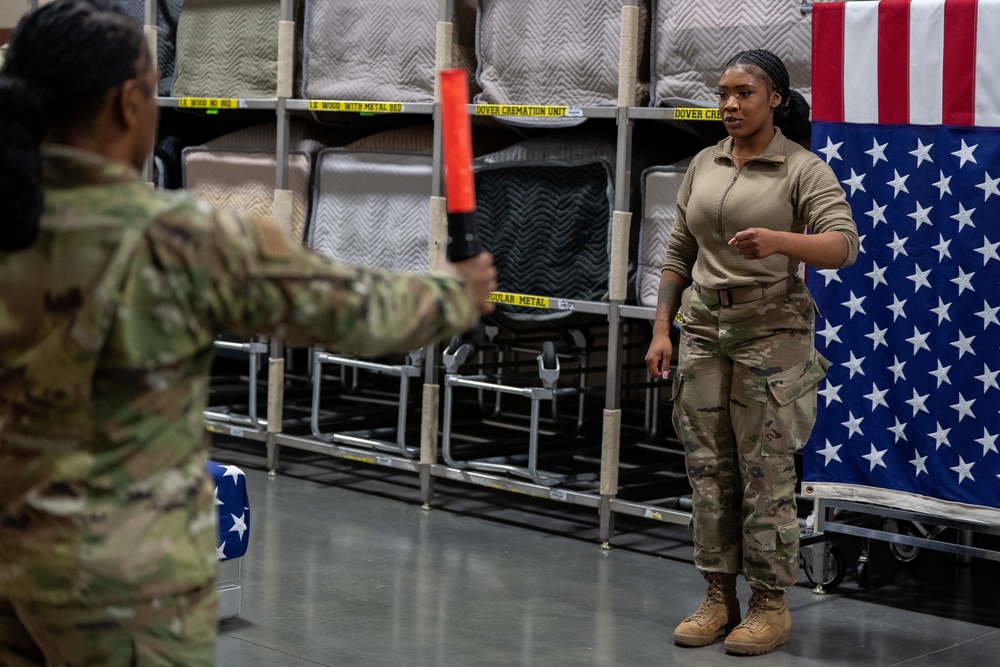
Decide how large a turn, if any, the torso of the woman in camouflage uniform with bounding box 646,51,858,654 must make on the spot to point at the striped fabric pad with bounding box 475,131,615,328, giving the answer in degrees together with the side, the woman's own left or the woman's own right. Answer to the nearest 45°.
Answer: approximately 90° to the woman's own right

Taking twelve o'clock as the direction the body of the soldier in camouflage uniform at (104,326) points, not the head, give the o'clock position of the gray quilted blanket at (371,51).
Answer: The gray quilted blanket is roughly at 11 o'clock from the soldier in camouflage uniform.

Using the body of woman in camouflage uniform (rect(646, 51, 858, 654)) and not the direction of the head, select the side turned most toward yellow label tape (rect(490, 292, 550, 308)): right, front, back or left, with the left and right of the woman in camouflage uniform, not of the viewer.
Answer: right

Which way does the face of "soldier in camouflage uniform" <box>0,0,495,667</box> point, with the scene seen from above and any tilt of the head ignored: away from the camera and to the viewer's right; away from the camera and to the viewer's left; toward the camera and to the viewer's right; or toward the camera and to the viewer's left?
away from the camera and to the viewer's right

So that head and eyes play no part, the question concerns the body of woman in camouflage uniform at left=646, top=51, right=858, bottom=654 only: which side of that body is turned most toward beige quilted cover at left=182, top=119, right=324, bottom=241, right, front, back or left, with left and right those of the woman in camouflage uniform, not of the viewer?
right

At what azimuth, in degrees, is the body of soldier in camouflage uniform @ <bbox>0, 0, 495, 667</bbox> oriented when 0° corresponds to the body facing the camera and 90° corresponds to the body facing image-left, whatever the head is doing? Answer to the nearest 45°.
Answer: approximately 225°

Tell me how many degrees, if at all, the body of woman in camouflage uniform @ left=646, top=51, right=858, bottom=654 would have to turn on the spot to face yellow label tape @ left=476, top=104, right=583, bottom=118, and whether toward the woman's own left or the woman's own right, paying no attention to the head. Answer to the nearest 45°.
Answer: approximately 90° to the woman's own right

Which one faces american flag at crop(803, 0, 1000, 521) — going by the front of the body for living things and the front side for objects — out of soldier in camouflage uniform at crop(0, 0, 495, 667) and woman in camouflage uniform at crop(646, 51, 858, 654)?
the soldier in camouflage uniform

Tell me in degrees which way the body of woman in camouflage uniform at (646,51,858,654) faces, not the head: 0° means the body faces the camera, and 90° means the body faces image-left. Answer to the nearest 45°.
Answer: approximately 45°

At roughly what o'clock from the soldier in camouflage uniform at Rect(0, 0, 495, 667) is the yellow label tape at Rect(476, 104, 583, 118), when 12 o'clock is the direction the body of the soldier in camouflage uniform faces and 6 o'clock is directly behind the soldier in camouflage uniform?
The yellow label tape is roughly at 11 o'clock from the soldier in camouflage uniform.

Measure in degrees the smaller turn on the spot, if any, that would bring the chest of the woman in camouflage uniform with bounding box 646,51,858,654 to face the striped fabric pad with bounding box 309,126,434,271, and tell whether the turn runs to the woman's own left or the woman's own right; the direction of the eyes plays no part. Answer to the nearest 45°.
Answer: approximately 90° to the woman's own right

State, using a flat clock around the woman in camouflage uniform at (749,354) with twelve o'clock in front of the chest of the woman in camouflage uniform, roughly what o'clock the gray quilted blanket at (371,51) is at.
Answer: The gray quilted blanket is roughly at 3 o'clock from the woman in camouflage uniform.

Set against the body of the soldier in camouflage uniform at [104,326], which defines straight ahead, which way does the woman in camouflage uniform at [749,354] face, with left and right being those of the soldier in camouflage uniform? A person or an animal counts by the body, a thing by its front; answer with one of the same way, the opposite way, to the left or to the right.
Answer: the opposite way
